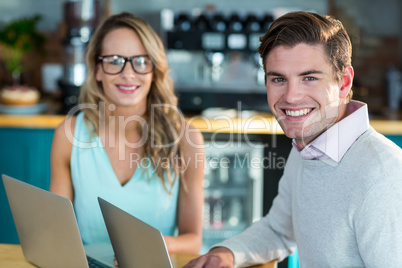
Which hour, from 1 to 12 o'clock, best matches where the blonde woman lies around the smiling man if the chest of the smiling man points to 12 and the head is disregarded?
The blonde woman is roughly at 3 o'clock from the smiling man.

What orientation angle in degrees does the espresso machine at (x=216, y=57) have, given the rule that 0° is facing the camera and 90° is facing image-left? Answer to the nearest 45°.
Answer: approximately 0°

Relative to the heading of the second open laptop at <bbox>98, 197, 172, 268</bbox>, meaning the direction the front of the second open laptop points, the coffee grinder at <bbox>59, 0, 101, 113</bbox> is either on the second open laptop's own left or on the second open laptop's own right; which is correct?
on the second open laptop's own left

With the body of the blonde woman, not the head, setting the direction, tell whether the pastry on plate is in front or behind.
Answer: behind

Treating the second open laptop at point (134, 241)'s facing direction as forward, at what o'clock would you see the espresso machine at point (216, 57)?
The espresso machine is roughly at 11 o'clock from the second open laptop.

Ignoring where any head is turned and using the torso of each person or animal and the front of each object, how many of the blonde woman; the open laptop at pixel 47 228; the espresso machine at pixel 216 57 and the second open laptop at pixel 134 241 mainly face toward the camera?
2

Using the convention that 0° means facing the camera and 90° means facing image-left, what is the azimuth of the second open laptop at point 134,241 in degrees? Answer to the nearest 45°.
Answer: approximately 225°
